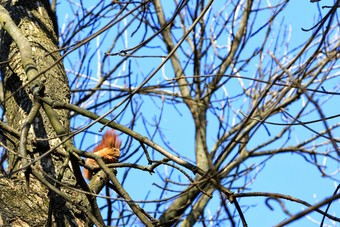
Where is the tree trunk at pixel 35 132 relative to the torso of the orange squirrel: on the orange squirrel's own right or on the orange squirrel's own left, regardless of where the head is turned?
on the orange squirrel's own right
